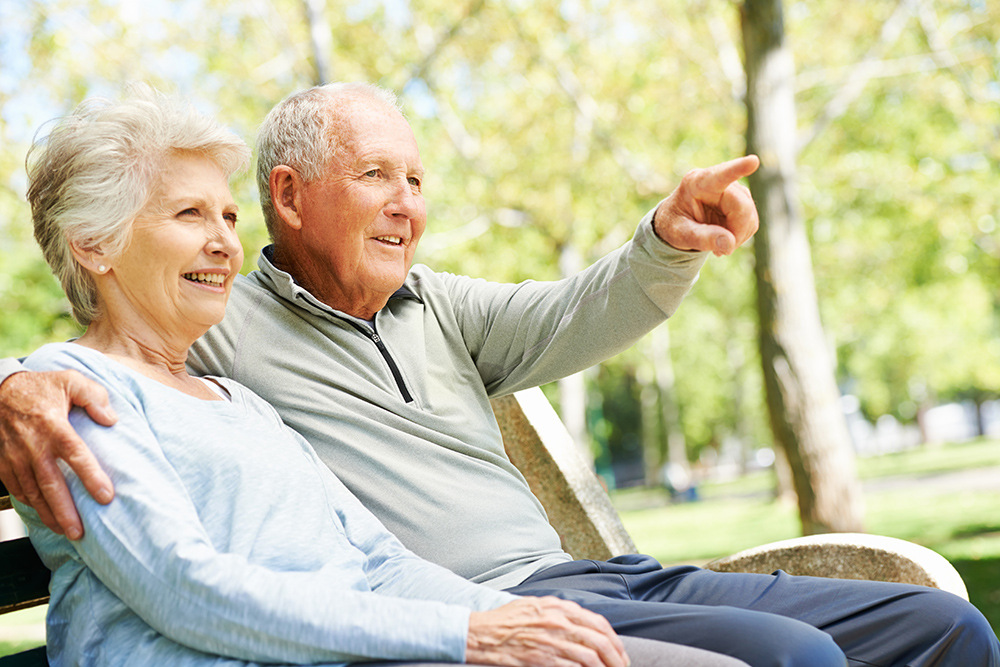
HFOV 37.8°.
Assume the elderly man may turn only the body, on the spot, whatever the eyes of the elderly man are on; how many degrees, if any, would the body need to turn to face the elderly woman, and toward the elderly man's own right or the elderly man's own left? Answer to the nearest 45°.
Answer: approximately 90° to the elderly man's own right

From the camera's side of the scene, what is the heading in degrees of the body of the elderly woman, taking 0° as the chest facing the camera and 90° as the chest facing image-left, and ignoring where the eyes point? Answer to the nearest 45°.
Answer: approximately 315°

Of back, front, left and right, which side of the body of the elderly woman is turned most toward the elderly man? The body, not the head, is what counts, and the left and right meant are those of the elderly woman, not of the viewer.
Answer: left
